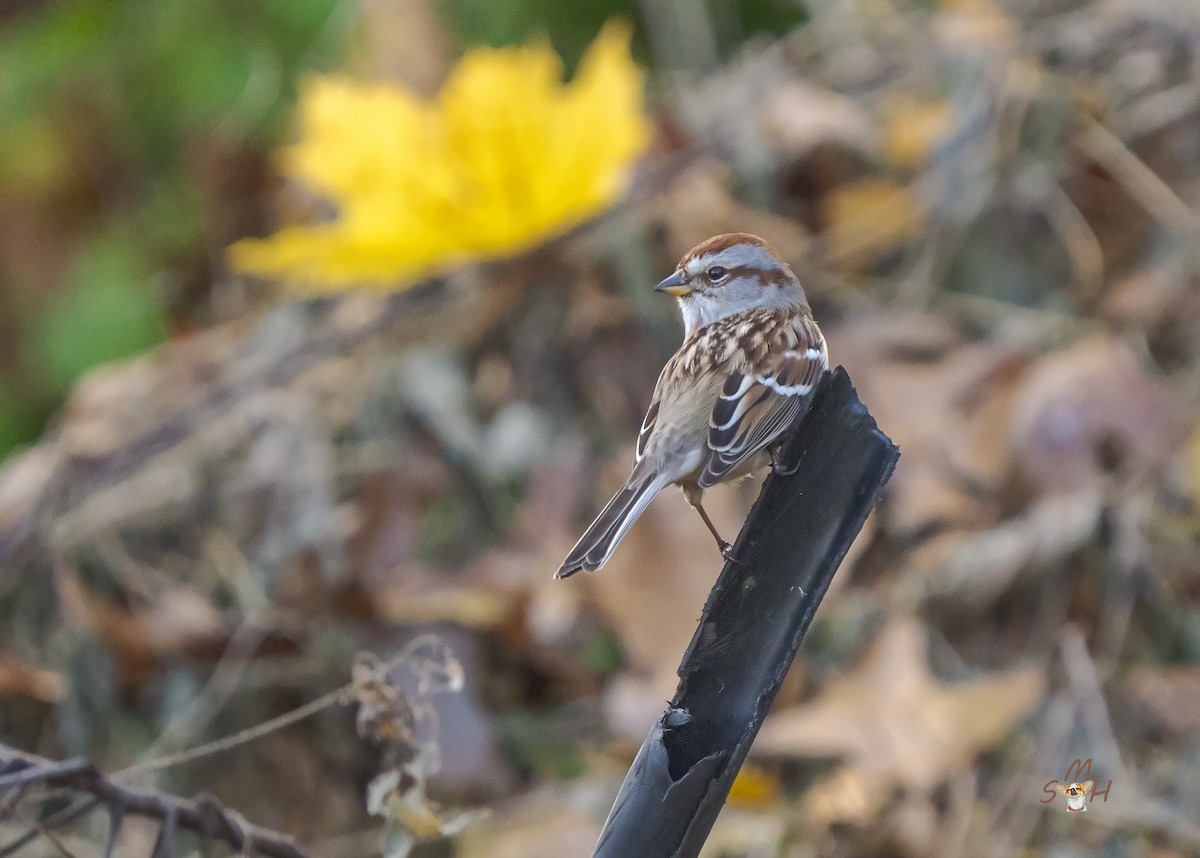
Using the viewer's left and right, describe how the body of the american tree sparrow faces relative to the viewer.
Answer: facing away from the viewer and to the right of the viewer

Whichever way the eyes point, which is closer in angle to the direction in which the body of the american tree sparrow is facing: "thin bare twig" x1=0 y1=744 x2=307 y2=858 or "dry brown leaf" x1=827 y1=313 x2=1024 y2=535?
the dry brown leaf

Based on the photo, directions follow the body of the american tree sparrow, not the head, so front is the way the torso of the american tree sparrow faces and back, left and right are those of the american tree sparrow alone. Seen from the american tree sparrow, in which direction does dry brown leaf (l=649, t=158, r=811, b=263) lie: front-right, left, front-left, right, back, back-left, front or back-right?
front-left

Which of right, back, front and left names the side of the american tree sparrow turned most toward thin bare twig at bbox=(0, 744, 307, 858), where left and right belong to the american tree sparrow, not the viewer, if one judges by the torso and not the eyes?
back

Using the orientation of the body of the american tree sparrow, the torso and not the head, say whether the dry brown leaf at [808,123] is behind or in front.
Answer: in front

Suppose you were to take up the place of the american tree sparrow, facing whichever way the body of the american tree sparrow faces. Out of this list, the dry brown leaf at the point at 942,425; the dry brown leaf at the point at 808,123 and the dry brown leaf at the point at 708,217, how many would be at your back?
0

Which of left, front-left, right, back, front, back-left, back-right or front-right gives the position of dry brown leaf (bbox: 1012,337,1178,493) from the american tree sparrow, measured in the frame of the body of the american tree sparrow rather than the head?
front

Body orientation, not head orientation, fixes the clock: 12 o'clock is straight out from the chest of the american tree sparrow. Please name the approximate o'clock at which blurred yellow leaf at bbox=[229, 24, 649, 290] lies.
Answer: The blurred yellow leaf is roughly at 10 o'clock from the american tree sparrow.
